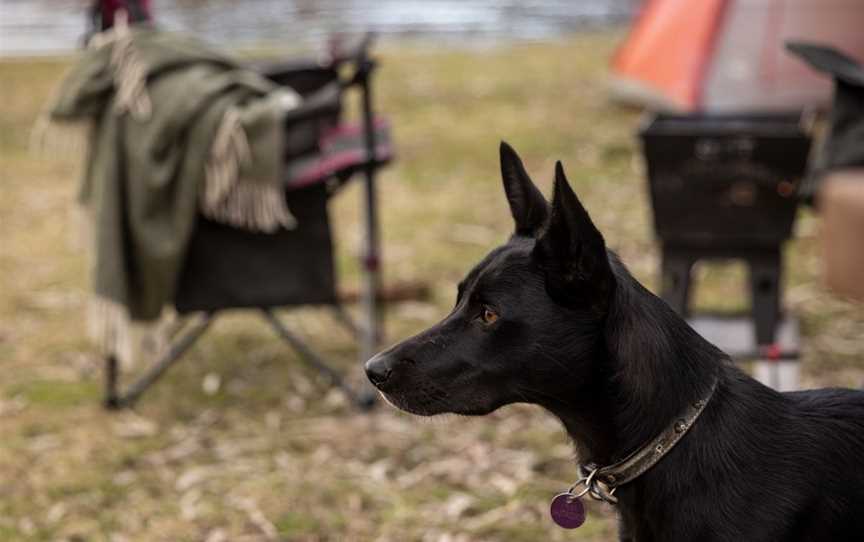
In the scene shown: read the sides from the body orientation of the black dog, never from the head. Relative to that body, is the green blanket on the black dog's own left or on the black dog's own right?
on the black dog's own right

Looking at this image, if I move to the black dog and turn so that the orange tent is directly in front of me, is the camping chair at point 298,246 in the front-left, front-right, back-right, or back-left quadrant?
front-left

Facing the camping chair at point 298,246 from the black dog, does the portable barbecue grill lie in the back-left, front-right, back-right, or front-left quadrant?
front-right

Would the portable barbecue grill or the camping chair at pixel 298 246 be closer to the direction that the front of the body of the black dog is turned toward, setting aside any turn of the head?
the camping chair

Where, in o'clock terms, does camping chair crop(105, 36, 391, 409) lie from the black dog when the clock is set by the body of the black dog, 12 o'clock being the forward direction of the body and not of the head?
The camping chair is roughly at 2 o'clock from the black dog.

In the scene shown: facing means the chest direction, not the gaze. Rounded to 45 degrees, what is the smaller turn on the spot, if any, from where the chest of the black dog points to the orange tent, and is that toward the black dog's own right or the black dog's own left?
approximately 90° to the black dog's own right

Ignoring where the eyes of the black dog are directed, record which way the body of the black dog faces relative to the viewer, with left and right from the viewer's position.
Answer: facing to the left of the viewer

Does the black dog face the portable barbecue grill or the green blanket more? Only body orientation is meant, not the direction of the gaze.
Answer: the green blanket

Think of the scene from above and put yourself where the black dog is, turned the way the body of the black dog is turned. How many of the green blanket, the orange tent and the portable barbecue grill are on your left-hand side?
0

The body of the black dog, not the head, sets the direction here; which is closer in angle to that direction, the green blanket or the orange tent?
the green blanket

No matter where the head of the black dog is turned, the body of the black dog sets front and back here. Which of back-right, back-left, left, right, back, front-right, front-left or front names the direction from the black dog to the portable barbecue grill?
right
